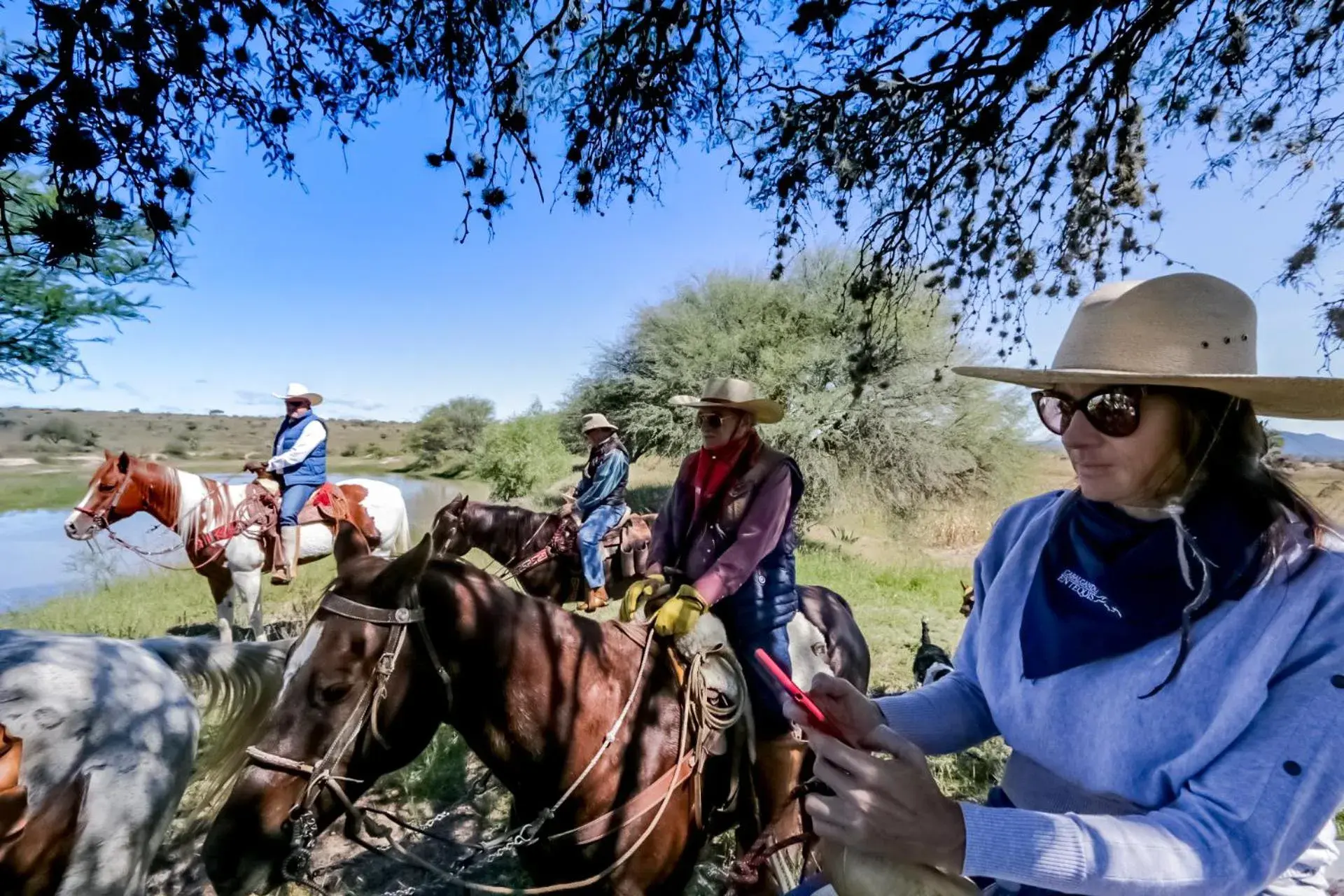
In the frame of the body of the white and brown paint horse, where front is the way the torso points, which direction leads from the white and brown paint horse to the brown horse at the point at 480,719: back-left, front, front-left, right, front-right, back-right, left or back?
left

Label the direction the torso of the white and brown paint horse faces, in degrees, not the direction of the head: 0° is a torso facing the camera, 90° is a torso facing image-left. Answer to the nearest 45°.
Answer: approximately 90°

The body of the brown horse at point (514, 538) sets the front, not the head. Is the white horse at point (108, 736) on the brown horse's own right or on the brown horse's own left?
on the brown horse's own left

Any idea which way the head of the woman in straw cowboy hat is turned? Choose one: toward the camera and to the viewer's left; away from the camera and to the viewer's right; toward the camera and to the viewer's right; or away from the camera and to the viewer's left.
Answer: toward the camera and to the viewer's left

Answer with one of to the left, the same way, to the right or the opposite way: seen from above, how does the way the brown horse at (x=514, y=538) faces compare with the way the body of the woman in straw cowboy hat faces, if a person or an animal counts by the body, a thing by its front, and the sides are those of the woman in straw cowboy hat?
the same way

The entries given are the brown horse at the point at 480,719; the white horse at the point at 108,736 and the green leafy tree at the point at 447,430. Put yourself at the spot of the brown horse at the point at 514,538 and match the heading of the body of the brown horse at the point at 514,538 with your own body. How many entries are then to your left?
2

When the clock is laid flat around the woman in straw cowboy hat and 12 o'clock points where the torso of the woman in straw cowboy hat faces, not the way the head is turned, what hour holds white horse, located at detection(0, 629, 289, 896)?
The white horse is roughly at 1 o'clock from the woman in straw cowboy hat.

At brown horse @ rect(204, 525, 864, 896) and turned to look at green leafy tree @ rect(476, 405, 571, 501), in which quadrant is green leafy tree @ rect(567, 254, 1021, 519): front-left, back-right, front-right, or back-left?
front-right

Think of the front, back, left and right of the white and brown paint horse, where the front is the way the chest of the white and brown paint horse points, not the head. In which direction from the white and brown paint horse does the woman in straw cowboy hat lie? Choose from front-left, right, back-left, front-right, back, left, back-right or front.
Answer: left

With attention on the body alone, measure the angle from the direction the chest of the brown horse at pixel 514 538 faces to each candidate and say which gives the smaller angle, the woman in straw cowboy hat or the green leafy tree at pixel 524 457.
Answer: the green leafy tree

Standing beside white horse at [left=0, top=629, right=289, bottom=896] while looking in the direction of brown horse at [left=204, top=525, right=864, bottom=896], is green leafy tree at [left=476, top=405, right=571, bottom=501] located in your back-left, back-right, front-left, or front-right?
back-left
